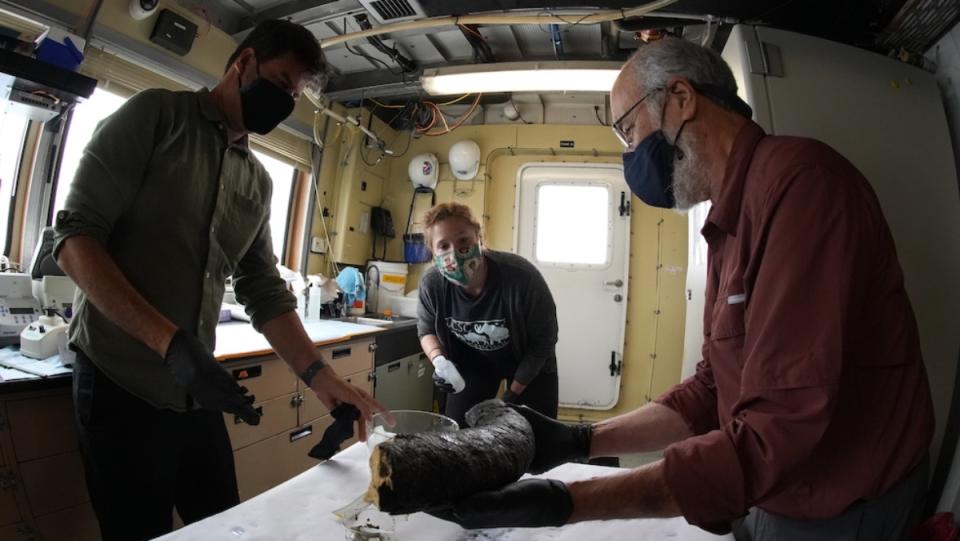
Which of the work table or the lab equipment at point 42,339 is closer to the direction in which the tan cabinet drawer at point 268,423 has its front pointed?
the work table

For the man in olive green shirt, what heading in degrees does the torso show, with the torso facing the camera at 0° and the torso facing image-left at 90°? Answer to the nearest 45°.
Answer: approximately 315°

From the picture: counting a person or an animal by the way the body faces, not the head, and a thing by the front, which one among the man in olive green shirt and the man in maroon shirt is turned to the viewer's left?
the man in maroon shirt

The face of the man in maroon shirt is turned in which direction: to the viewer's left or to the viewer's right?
to the viewer's left

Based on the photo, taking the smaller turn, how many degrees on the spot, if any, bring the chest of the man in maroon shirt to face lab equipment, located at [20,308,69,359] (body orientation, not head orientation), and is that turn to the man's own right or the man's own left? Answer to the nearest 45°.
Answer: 0° — they already face it

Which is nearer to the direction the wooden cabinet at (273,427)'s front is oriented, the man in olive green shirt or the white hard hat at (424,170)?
the man in olive green shirt

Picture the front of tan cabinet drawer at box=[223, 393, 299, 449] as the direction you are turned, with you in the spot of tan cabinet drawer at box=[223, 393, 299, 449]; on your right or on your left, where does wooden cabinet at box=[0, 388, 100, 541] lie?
on your right

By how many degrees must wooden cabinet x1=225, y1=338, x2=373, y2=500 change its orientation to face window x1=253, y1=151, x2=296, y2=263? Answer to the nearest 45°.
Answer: approximately 135° to its left

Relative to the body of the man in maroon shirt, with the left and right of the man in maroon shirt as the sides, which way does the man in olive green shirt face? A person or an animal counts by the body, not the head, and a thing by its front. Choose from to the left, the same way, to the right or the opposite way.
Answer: the opposite way

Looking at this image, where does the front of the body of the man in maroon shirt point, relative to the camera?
to the viewer's left
